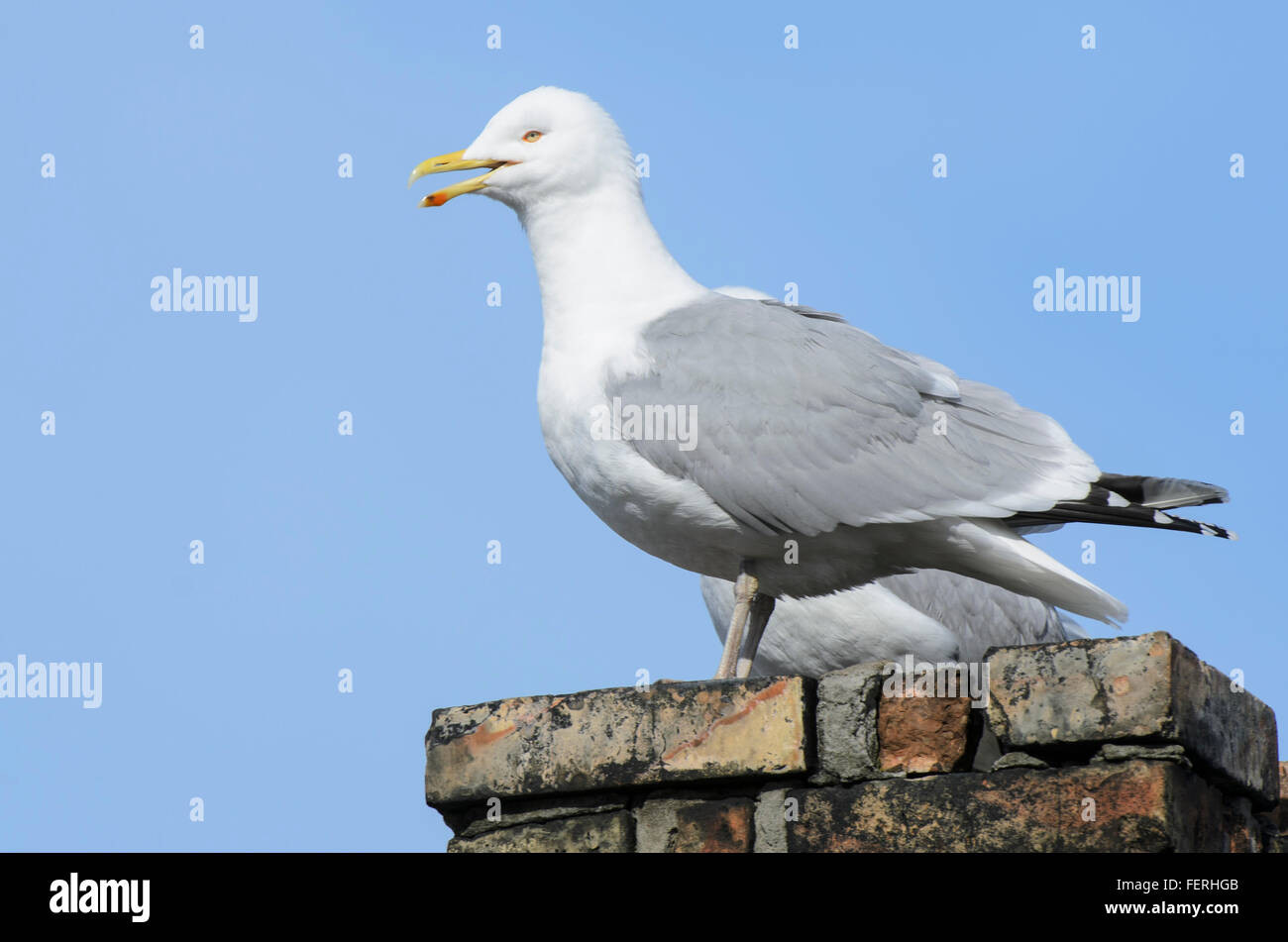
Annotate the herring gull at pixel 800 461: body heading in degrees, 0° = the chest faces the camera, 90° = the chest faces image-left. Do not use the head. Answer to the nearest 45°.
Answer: approximately 90°
